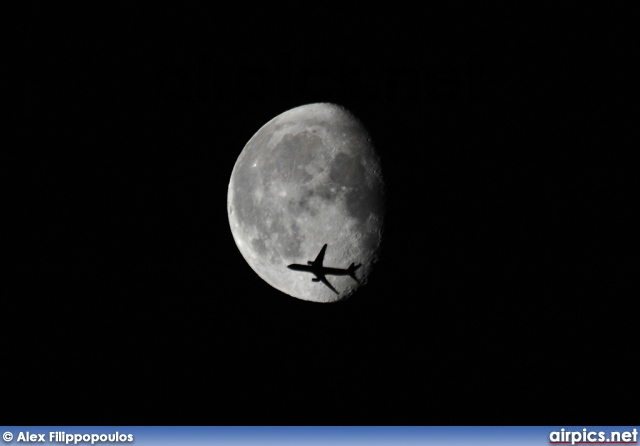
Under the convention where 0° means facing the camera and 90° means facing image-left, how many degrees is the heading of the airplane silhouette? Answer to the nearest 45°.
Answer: approximately 90°
